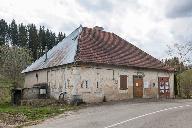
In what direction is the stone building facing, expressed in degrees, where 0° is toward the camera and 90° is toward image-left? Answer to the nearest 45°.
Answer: approximately 315°

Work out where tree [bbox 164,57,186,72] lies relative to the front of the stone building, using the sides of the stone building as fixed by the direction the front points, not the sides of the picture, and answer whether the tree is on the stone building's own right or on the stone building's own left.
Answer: on the stone building's own left
